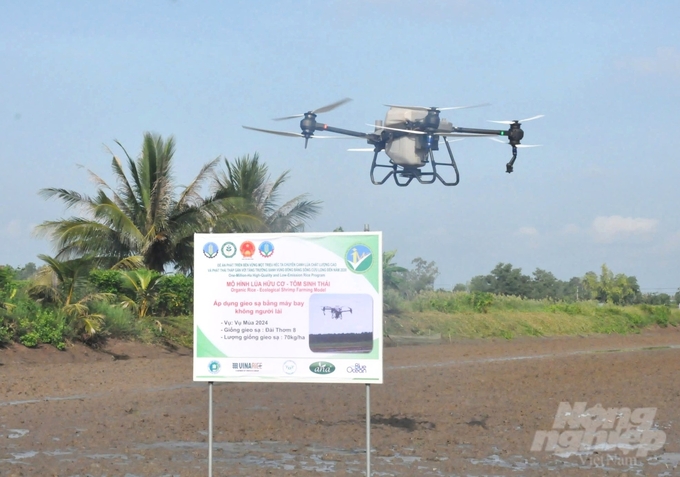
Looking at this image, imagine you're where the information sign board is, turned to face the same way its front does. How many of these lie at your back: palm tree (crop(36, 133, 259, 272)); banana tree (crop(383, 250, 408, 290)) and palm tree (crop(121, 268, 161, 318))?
3

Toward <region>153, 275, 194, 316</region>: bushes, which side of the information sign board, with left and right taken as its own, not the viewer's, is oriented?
back

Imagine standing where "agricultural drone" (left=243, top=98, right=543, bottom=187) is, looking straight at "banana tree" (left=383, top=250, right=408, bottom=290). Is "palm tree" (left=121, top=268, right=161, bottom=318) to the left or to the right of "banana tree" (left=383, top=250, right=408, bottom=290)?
left

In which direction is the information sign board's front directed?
toward the camera

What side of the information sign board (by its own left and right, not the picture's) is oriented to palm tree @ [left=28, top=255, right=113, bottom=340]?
back

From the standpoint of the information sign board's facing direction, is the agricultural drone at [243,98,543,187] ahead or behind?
behind

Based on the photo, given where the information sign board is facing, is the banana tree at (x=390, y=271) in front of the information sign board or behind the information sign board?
behind

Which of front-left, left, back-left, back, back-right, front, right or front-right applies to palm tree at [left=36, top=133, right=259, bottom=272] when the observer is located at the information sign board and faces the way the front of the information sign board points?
back

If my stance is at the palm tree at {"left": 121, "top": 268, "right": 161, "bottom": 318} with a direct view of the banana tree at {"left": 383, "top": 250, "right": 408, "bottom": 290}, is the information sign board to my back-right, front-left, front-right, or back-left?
back-right
